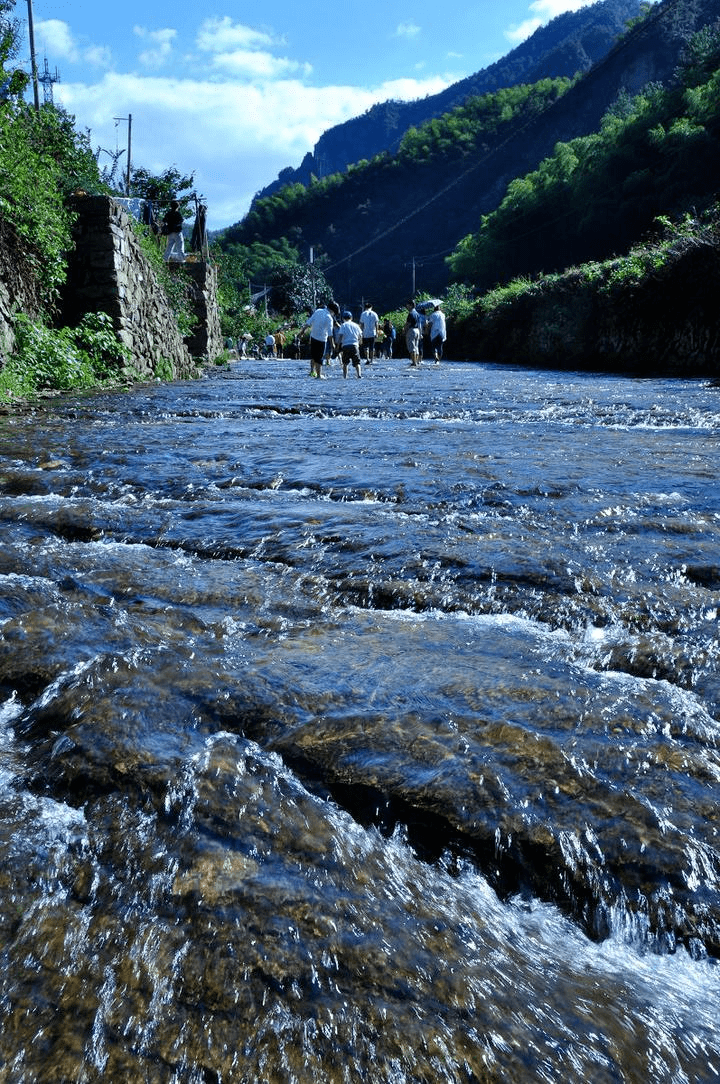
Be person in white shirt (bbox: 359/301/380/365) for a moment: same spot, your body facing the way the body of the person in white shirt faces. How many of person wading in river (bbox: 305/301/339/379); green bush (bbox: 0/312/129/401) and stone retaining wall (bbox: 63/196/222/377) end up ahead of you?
0

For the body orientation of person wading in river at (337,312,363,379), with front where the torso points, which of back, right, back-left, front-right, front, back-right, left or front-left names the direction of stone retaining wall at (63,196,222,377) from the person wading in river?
back-left

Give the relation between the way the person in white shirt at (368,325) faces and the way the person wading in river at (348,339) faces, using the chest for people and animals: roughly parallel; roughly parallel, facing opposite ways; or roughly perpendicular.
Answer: roughly parallel

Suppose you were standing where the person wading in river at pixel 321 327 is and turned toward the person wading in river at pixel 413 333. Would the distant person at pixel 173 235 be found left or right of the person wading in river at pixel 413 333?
left

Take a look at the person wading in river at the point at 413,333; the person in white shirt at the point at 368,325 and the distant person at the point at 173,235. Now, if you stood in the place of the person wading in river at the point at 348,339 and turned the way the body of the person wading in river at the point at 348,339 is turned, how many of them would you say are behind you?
0

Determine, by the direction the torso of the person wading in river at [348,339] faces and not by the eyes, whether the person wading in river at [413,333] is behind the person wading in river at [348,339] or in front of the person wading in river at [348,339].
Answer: in front

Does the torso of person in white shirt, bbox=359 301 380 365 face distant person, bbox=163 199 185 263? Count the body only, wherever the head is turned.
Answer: no

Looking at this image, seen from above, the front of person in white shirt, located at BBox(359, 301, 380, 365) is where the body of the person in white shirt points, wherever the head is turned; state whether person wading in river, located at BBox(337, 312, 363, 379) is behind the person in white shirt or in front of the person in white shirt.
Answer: behind

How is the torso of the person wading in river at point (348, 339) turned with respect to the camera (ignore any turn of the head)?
away from the camera

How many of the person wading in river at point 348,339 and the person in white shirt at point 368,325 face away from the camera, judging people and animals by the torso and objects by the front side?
2

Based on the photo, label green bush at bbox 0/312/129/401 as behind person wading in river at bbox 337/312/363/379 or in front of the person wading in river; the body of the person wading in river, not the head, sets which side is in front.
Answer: behind

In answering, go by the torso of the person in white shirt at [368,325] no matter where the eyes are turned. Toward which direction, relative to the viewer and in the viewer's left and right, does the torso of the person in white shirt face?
facing away from the viewer

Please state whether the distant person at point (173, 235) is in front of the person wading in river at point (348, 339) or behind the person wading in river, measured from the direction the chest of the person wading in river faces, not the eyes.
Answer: in front

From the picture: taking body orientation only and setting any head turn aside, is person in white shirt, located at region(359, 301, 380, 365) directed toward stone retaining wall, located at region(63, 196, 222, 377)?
no

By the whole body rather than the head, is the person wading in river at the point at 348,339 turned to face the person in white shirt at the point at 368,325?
yes
